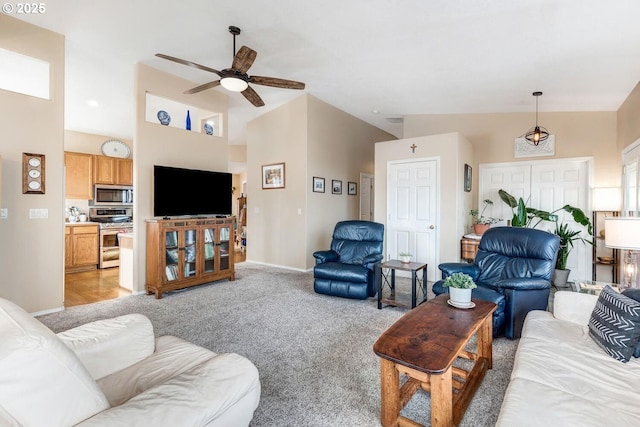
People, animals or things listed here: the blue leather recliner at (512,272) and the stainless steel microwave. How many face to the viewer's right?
0

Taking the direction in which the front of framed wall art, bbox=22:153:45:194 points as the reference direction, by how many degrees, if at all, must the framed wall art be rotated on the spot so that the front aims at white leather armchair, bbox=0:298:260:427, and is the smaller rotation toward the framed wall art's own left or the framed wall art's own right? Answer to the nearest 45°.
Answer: approximately 45° to the framed wall art's own right

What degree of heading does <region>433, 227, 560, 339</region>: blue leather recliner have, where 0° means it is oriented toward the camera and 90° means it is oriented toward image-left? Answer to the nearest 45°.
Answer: approximately 45°

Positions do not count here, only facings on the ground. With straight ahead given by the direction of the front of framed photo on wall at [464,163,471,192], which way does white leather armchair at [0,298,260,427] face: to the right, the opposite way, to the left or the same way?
to the left

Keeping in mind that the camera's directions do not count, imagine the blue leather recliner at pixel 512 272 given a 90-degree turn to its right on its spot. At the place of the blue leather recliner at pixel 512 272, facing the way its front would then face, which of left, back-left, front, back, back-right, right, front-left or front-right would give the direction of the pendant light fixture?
front-right

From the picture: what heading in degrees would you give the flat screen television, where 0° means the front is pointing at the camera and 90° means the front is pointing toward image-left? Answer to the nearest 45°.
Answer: approximately 315°

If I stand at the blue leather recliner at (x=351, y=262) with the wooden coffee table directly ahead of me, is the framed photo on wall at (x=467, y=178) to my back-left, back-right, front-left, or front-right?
back-left

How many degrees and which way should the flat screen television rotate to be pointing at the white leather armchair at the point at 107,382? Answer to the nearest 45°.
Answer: approximately 45° to its right

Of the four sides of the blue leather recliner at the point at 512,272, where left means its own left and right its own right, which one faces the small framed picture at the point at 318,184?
right

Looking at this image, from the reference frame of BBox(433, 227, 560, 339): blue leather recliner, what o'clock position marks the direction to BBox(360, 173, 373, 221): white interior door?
The white interior door is roughly at 3 o'clock from the blue leather recliner.
